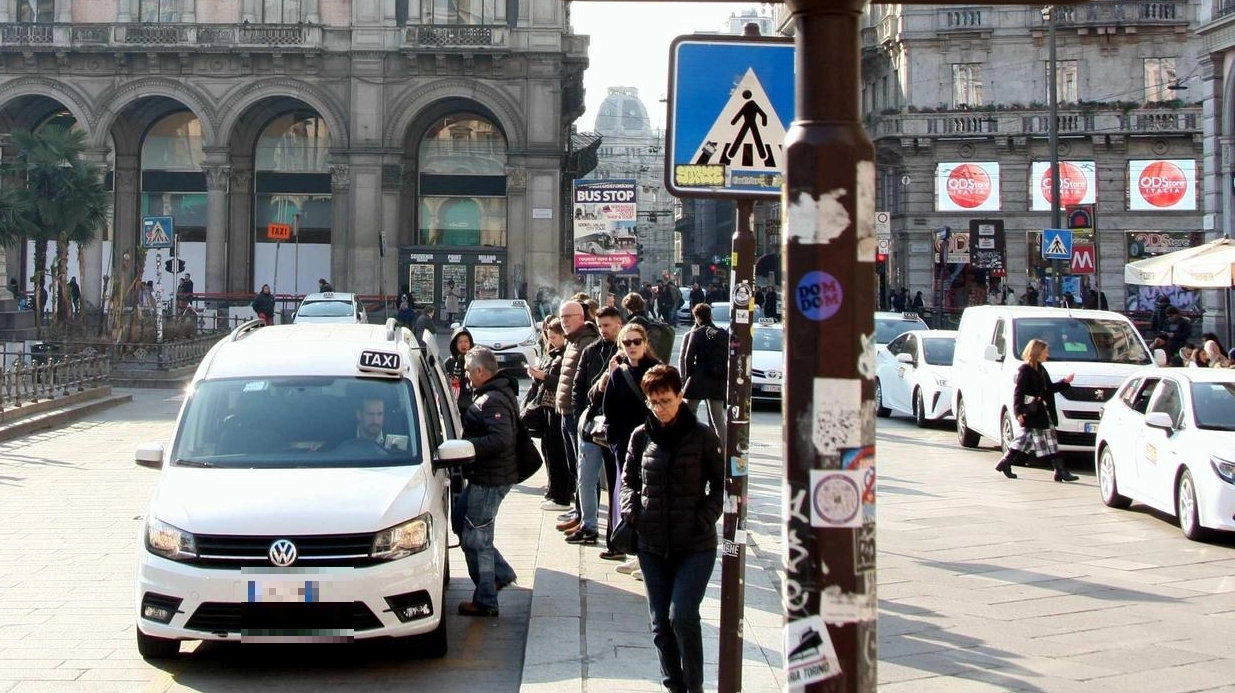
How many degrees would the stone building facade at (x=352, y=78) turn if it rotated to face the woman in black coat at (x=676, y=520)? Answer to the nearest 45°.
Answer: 0° — it already faces them

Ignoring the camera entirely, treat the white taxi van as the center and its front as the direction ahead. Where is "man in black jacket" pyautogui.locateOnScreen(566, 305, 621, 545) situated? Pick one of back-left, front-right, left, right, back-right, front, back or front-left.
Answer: back-left

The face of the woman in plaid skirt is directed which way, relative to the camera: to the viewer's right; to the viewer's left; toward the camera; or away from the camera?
to the viewer's right

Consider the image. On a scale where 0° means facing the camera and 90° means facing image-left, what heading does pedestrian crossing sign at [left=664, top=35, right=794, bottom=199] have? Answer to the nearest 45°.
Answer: approximately 0°

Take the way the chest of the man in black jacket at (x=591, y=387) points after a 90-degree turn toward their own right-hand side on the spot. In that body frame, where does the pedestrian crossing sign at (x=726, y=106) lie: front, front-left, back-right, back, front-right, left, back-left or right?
back-left

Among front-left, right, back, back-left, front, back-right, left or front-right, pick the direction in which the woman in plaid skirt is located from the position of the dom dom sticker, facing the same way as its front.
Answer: back

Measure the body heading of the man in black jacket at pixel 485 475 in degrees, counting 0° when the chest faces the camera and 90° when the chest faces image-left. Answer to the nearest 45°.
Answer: approximately 90°

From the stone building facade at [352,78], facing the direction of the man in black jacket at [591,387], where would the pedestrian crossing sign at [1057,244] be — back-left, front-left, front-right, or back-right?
front-left

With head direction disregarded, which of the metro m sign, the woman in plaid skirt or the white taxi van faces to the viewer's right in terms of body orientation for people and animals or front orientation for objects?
the woman in plaid skirt

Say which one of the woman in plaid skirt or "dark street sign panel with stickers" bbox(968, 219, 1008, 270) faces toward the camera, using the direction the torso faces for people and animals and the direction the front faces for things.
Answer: the dark street sign panel with stickers

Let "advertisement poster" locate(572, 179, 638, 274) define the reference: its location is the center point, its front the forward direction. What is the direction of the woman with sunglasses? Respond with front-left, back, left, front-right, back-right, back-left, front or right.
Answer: front

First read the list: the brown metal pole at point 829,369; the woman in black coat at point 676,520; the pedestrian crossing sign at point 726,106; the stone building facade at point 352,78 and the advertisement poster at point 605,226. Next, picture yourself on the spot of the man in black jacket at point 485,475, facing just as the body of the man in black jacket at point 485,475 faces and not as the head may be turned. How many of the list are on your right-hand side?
2

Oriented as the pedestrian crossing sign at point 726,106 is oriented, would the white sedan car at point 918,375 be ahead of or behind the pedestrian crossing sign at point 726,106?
behind

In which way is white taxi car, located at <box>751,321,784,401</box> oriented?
toward the camera

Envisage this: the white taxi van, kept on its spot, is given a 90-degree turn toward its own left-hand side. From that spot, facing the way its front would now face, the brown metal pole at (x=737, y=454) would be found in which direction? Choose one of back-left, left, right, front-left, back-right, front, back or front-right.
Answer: front-right

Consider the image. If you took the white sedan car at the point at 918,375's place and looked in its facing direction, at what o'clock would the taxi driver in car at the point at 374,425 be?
The taxi driver in car is roughly at 2 o'clock from the white sedan car.

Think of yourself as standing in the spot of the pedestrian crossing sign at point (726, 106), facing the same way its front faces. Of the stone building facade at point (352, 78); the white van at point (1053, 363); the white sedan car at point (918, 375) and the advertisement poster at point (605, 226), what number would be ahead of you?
0

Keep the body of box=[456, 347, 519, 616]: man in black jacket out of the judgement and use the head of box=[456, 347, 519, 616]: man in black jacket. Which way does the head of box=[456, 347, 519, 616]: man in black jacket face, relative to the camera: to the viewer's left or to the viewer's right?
to the viewer's left

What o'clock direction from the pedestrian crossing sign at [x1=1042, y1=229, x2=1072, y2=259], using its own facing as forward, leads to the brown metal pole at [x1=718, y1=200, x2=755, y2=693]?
The brown metal pole is roughly at 12 o'clock from the pedestrian crossing sign.

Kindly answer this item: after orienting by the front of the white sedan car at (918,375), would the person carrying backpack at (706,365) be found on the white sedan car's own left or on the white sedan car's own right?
on the white sedan car's own right
